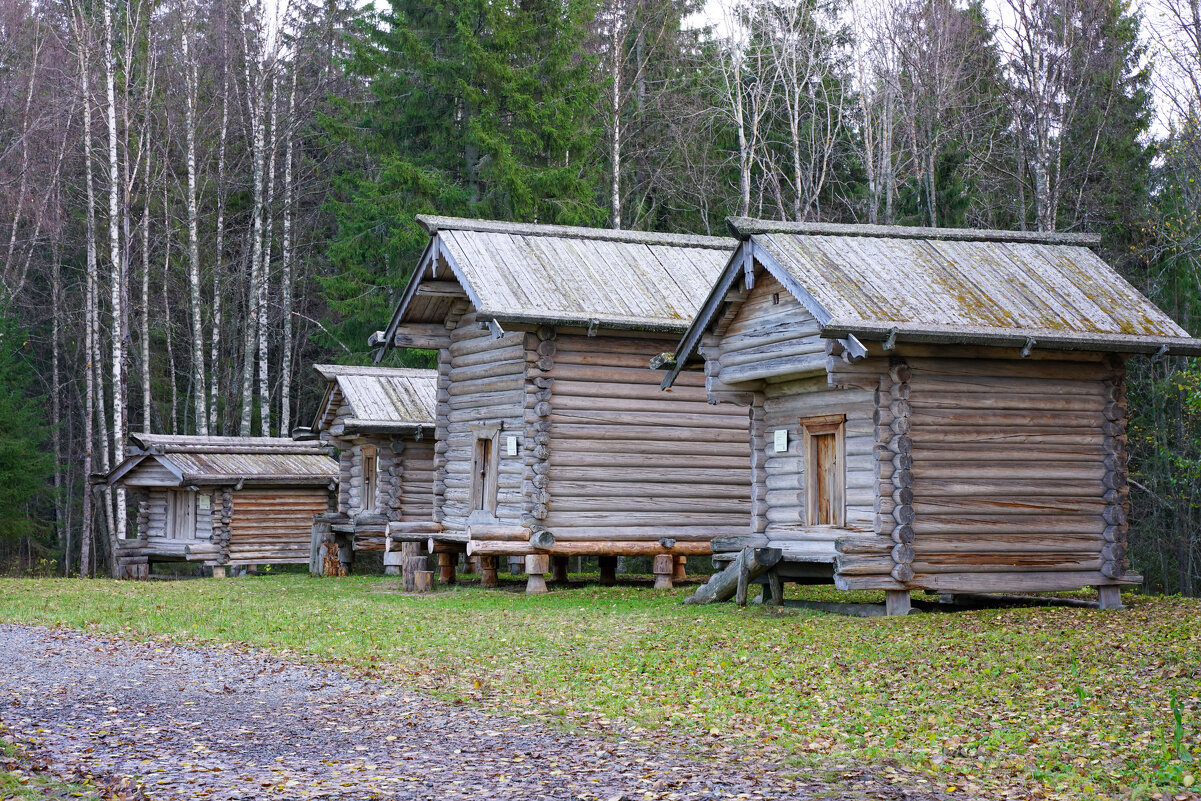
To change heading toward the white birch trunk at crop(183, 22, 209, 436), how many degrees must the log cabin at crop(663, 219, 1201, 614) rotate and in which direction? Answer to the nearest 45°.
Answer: approximately 90° to its right

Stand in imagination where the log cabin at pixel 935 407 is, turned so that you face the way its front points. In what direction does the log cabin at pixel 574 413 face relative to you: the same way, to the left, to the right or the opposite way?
the same way

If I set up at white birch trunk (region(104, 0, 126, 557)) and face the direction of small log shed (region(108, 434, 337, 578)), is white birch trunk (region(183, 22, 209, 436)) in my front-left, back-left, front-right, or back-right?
front-left

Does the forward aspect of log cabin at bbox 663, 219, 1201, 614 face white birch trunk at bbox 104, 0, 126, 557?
no

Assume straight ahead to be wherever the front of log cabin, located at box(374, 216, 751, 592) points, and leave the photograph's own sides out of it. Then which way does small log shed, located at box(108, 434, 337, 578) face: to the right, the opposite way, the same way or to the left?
the same way

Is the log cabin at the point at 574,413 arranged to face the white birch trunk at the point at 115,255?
no

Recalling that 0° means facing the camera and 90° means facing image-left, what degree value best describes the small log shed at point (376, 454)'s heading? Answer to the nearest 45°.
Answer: approximately 45°

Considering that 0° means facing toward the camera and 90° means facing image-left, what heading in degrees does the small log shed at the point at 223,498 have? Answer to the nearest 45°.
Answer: approximately 45°

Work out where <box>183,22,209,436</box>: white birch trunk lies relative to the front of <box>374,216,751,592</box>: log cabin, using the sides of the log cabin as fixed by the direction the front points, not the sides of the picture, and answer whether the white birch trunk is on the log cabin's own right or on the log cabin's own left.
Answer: on the log cabin's own right

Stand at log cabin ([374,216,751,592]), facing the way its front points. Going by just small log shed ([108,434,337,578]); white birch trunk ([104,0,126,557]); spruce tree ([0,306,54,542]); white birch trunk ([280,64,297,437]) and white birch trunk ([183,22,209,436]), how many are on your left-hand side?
0

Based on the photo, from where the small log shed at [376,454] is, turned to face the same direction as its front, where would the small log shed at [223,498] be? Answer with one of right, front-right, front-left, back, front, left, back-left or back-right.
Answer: right

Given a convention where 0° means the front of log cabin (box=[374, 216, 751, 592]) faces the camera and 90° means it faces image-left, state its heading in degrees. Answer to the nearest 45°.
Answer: approximately 45°

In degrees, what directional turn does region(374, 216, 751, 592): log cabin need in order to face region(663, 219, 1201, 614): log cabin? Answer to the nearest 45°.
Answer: approximately 90° to its left
